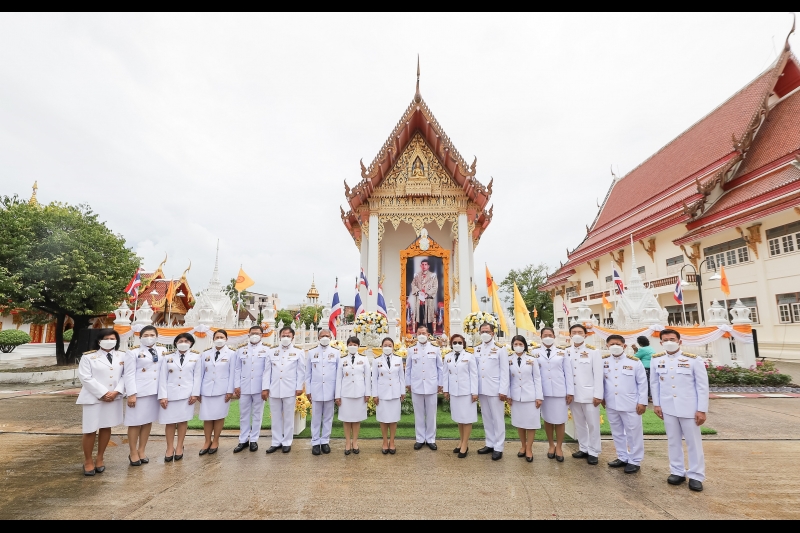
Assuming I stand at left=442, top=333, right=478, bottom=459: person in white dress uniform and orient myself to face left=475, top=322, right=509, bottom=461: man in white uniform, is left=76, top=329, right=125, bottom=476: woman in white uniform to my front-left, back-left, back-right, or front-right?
back-right

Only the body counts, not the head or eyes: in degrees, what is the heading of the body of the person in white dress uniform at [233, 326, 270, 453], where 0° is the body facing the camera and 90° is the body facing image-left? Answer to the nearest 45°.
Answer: approximately 0°

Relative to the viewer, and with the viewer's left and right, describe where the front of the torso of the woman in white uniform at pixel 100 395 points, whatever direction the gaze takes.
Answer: facing the viewer and to the right of the viewer

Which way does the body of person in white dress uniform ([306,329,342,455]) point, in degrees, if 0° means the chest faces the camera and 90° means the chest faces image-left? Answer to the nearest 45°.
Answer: approximately 0°

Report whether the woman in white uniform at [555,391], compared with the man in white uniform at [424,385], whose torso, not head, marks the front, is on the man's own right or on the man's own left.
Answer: on the man's own left

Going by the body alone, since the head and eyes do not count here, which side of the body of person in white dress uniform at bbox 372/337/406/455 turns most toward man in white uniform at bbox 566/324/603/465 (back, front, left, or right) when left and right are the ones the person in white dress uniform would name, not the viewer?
left

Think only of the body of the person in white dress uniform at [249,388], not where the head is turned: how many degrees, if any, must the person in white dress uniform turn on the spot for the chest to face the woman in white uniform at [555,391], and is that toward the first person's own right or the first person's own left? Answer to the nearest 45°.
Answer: approximately 45° to the first person's own left
